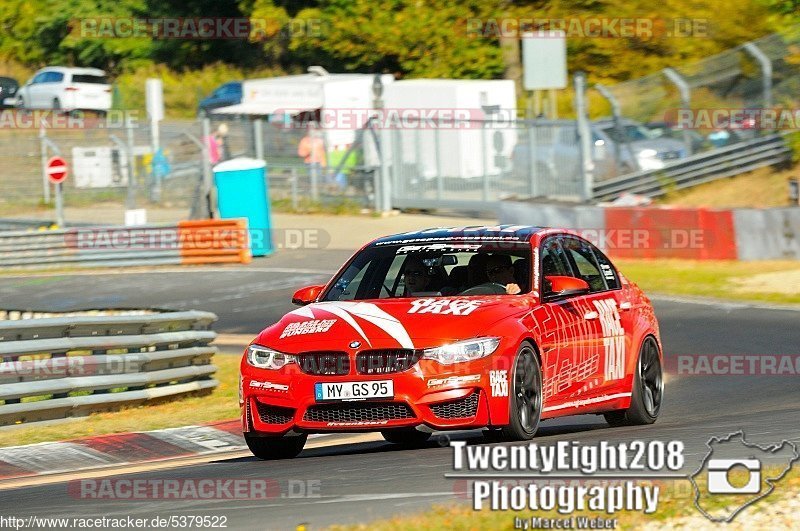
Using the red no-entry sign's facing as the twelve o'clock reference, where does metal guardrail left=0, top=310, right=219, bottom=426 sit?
The metal guardrail is roughly at 12 o'clock from the red no-entry sign.

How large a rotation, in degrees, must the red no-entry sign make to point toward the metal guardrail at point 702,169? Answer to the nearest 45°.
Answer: approximately 90° to its left

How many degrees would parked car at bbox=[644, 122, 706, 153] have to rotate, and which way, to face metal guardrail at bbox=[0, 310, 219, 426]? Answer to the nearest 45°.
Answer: approximately 45° to its right

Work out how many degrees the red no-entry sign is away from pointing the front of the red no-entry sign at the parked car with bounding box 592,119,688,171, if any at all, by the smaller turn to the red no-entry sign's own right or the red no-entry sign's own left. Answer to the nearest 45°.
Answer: approximately 90° to the red no-entry sign's own left

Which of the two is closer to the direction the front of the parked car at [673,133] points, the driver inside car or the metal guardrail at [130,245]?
the driver inside car

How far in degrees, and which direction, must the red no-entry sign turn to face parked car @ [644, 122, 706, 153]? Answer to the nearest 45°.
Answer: approximately 90° to its left
